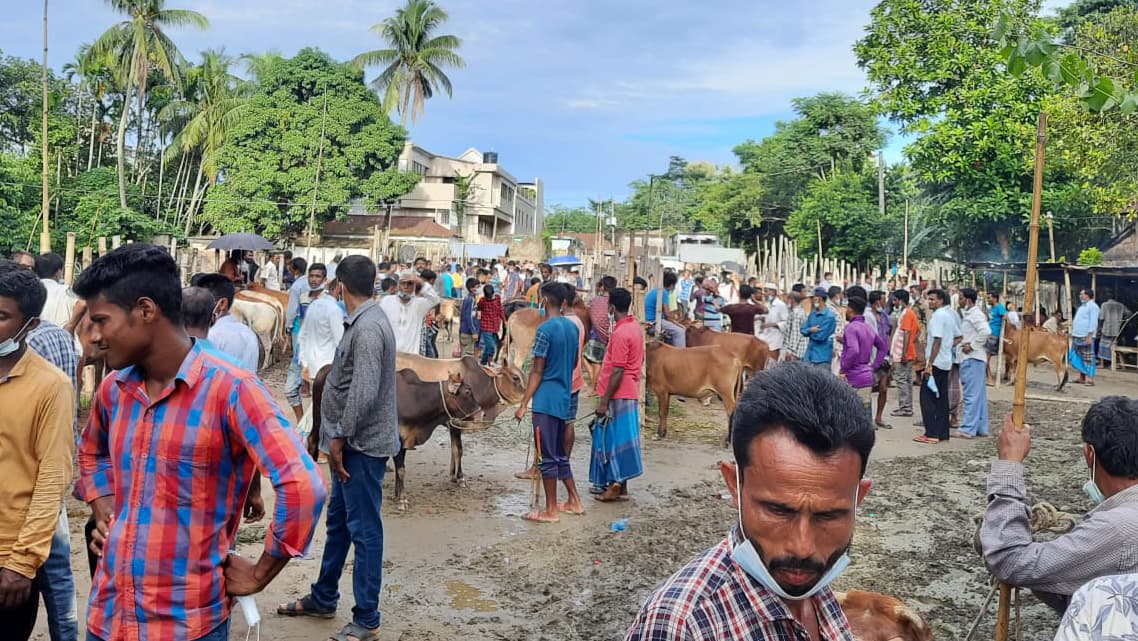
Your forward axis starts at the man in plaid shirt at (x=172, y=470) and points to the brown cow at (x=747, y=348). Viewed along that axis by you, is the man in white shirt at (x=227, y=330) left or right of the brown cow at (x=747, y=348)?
left

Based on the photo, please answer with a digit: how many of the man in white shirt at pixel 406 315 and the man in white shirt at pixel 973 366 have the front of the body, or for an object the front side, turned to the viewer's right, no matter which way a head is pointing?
0

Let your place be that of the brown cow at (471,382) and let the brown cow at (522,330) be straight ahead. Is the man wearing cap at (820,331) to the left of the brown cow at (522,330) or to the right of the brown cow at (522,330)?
right

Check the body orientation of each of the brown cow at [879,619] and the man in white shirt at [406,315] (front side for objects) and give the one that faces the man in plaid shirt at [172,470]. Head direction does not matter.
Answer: the man in white shirt

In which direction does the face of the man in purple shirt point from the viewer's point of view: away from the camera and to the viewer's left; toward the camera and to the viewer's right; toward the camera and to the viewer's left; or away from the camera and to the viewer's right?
away from the camera and to the viewer's left

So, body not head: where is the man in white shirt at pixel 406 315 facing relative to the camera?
toward the camera

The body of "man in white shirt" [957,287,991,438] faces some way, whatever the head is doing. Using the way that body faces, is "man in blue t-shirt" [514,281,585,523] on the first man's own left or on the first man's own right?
on the first man's own left

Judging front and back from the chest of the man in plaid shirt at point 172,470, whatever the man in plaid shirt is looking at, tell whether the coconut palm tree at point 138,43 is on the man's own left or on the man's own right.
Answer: on the man's own right

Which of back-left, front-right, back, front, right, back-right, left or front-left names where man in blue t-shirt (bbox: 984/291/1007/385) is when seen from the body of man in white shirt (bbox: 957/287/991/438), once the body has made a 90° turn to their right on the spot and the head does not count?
front

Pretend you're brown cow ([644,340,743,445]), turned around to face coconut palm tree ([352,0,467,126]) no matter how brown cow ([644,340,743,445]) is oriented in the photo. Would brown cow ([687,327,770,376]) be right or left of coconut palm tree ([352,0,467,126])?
right

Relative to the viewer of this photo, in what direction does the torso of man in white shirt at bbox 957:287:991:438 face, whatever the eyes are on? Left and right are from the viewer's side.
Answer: facing to the left of the viewer

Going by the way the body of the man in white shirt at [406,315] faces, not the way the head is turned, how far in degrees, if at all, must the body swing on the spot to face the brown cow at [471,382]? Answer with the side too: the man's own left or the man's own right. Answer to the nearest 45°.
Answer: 0° — they already face it
